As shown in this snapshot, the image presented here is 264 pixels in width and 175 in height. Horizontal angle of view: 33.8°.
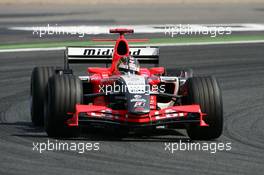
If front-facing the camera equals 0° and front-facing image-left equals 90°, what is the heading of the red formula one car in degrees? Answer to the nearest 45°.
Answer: approximately 0°
